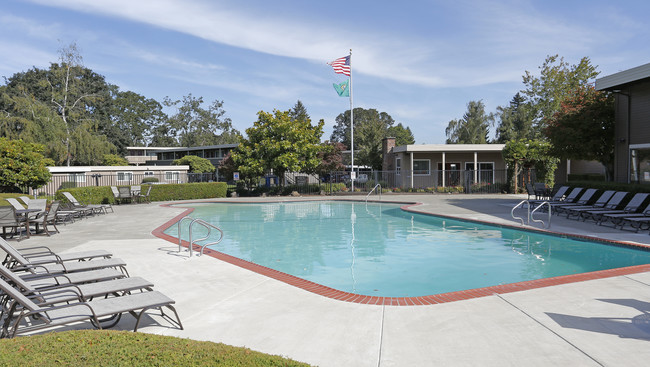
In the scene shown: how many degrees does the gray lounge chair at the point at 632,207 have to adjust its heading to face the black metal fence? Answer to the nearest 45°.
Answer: approximately 45° to its right

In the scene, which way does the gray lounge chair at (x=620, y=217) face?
to the viewer's left

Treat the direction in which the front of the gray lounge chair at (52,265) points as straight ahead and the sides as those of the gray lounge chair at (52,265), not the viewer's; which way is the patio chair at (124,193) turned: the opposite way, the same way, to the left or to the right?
to the right

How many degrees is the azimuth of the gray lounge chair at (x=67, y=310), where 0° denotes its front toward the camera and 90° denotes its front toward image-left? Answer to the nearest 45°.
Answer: approximately 270°

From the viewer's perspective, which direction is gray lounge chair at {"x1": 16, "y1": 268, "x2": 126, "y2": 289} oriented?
to the viewer's right

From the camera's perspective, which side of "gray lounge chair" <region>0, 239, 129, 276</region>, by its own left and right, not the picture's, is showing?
right

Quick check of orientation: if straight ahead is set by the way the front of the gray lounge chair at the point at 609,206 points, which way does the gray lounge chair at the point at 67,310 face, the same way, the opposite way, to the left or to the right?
the opposite way

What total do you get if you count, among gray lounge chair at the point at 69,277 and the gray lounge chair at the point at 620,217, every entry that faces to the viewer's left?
1

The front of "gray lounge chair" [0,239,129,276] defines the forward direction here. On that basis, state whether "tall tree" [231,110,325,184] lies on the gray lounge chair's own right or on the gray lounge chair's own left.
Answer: on the gray lounge chair's own left

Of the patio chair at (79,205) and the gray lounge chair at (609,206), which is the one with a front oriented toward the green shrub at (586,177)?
the patio chair

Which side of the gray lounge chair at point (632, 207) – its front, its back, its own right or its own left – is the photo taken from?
left

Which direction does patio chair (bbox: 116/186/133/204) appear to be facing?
toward the camera

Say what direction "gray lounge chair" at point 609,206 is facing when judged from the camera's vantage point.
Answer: facing the viewer and to the left of the viewer

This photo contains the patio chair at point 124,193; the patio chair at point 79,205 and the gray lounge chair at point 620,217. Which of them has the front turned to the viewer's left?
the gray lounge chair

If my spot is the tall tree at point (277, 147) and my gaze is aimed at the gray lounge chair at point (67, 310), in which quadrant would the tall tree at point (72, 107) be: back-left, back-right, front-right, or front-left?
back-right

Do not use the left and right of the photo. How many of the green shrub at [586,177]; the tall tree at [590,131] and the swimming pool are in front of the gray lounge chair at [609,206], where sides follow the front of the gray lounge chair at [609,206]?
1

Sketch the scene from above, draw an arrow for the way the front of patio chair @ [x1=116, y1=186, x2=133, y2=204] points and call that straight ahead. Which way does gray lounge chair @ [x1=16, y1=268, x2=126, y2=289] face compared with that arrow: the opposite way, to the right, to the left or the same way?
to the left
